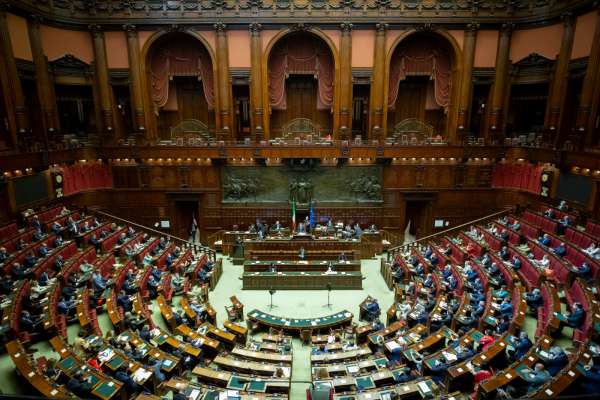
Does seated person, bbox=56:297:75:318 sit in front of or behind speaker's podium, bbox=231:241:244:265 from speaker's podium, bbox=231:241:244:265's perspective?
in front

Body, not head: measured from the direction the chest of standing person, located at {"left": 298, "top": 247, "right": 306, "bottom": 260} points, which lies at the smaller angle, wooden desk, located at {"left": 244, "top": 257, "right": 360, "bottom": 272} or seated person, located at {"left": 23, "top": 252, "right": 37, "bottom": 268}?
the wooden desk

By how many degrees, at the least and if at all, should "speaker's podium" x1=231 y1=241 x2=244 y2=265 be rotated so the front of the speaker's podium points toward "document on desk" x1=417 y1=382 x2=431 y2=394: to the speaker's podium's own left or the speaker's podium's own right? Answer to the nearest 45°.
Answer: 0° — it already faces it

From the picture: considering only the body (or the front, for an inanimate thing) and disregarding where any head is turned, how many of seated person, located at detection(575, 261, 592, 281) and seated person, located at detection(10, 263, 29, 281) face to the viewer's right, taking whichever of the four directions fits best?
1

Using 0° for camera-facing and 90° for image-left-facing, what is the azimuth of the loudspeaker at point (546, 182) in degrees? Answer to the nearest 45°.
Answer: approximately 45°

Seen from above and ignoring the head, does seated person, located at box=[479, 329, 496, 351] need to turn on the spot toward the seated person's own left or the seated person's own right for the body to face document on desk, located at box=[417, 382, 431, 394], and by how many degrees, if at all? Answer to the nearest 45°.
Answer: approximately 90° to the seated person's own left

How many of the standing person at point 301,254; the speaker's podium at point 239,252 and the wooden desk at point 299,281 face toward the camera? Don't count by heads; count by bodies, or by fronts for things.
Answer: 3

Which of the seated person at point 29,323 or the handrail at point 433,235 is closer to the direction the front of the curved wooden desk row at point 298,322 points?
the handrail

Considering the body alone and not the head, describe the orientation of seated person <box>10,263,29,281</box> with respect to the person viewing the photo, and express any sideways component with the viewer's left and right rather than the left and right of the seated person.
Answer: facing to the right of the viewer

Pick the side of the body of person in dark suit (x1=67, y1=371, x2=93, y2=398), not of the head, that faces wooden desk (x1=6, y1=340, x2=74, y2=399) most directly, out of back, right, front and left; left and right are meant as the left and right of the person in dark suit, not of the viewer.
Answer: left

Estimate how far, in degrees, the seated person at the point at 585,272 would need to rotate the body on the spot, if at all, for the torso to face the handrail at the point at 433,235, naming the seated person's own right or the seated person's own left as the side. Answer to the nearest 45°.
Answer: approximately 45° to the seated person's own right

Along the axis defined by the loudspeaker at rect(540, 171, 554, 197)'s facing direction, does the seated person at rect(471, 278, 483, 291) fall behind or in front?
in front

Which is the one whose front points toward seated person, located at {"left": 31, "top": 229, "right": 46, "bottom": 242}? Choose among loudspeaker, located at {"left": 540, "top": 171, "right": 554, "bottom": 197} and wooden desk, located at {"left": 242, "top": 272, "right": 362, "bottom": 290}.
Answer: the loudspeaker

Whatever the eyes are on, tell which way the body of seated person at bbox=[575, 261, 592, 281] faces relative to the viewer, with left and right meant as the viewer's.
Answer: facing to the left of the viewer
